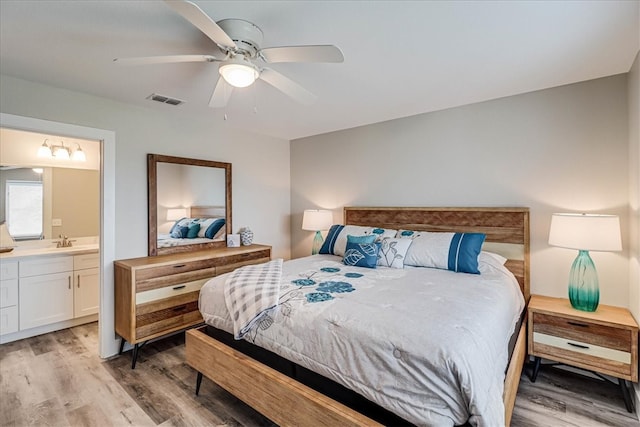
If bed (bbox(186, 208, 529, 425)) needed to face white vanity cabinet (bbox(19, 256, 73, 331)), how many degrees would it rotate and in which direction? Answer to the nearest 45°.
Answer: approximately 45° to its right

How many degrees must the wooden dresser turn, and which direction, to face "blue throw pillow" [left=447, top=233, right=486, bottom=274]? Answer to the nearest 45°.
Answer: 0° — it already faces it

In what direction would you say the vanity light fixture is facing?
toward the camera

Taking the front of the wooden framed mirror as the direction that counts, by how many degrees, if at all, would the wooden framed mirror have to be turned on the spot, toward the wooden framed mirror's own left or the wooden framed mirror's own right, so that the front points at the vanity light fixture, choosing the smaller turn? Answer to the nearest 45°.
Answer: approximately 180°

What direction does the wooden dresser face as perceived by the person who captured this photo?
facing the viewer and to the right of the viewer

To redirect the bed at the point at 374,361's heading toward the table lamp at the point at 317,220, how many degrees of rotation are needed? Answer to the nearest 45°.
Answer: approximately 135° to its right

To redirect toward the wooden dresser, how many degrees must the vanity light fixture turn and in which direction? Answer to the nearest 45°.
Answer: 0° — it already faces it

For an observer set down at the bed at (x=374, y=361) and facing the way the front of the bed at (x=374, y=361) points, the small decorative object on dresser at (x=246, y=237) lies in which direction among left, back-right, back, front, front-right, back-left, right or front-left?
right

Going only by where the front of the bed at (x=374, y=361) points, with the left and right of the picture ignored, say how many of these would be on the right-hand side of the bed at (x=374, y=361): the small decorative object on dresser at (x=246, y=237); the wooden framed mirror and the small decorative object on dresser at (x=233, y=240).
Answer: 3

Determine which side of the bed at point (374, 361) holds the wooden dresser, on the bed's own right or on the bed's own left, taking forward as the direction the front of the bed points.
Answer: on the bed's own right

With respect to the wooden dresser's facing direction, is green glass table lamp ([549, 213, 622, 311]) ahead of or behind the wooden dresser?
ahead

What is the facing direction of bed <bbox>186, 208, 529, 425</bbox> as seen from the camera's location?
facing the viewer and to the left of the viewer

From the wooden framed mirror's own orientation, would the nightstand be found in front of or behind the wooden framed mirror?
in front

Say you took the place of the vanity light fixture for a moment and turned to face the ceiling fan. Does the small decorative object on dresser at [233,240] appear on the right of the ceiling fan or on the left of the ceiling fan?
left

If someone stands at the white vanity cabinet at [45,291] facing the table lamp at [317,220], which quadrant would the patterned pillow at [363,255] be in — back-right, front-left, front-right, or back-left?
front-right

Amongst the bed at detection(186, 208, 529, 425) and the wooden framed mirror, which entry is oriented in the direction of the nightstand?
the wooden framed mirror

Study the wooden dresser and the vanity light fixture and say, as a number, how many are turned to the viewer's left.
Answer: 0

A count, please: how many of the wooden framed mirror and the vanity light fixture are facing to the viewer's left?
0
